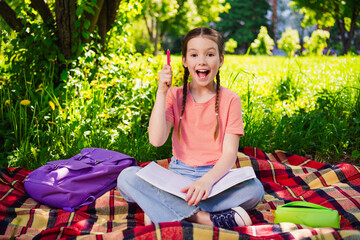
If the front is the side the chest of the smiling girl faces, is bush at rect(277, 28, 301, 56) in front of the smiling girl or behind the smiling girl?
behind

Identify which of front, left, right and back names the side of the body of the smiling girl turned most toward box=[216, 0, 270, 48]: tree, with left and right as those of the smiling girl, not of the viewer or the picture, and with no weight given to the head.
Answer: back

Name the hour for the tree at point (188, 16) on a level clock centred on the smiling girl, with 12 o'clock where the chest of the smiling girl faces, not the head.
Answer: The tree is roughly at 6 o'clock from the smiling girl.

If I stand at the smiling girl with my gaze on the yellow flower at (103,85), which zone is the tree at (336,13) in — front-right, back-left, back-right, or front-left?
front-right

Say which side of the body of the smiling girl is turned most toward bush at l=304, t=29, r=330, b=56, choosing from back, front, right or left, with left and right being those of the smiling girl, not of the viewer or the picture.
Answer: back

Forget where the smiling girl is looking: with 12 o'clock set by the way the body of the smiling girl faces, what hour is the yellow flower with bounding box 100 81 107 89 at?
The yellow flower is roughly at 5 o'clock from the smiling girl.

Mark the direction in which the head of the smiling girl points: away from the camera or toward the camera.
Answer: toward the camera

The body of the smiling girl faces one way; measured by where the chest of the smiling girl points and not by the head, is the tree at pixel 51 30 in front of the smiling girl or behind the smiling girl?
behind

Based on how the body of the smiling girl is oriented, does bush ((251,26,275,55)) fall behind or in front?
behind

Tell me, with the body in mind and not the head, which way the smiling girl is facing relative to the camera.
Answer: toward the camera

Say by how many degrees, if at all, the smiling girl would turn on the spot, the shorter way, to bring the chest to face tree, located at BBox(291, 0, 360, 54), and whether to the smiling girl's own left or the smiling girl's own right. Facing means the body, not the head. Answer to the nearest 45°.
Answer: approximately 135° to the smiling girl's own left

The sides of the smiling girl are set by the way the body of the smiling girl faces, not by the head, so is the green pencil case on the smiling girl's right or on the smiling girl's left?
on the smiling girl's left

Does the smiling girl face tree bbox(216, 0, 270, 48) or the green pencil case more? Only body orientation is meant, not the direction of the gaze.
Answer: the green pencil case
